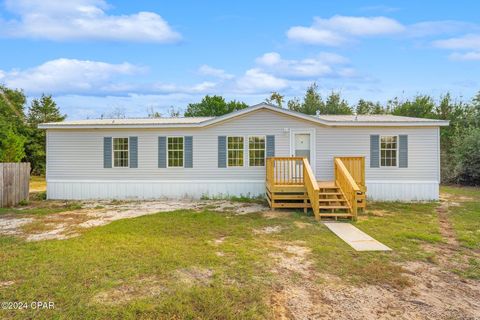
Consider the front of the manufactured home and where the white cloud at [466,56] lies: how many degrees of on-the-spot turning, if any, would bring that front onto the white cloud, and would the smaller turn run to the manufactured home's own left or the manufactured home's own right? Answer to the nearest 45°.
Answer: approximately 135° to the manufactured home's own left

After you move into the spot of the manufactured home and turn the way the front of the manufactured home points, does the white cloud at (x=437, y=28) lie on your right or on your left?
on your left

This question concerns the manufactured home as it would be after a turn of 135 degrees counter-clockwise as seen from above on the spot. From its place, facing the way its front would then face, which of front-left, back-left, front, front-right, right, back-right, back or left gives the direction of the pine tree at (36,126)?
left

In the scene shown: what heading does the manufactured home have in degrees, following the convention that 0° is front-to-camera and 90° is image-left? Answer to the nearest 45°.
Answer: approximately 0°

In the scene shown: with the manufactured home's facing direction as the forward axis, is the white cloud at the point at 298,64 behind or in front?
behind

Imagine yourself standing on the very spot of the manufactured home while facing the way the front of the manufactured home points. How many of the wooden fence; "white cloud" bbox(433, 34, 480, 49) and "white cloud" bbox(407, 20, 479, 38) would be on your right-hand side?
1

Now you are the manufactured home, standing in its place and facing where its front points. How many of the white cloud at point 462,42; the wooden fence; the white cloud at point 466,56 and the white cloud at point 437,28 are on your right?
1

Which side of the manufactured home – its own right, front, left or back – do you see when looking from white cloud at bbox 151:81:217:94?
back

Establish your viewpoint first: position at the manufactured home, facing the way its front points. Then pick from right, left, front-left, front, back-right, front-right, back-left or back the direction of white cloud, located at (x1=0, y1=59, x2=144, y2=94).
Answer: back-right

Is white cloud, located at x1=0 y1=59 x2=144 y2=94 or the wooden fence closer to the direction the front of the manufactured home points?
the wooden fence

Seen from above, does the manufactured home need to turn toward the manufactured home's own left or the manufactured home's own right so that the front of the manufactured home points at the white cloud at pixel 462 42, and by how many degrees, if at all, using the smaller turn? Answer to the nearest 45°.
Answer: approximately 135° to the manufactured home's own left

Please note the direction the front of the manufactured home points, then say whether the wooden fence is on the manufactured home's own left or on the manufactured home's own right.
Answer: on the manufactured home's own right

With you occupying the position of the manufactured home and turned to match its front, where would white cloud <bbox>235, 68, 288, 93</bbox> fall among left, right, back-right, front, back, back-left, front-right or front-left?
back

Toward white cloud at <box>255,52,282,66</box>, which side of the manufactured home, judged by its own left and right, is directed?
back
